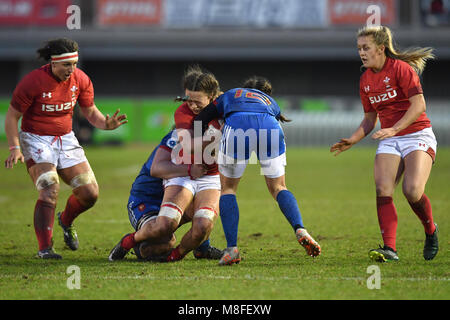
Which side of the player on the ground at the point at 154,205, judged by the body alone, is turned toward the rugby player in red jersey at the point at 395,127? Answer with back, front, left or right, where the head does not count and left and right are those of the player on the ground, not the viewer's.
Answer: front

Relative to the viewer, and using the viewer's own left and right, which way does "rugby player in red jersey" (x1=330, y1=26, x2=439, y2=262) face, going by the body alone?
facing the viewer and to the left of the viewer

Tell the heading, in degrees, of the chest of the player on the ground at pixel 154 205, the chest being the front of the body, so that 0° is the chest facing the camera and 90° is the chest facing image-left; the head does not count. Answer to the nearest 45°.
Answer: approximately 270°

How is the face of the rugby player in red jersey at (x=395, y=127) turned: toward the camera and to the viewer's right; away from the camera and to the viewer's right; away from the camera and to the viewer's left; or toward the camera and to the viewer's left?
toward the camera and to the viewer's left

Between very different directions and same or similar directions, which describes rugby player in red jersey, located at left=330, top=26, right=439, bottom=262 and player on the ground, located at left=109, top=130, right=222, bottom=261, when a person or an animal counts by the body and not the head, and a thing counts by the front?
very different directions

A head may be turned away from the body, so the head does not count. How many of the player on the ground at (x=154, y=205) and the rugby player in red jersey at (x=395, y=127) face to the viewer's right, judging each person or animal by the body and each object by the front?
1

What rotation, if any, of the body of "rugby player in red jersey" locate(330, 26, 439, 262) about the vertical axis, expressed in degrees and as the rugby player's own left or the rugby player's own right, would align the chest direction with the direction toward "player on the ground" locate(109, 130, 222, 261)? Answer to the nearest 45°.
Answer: approximately 45° to the rugby player's own right

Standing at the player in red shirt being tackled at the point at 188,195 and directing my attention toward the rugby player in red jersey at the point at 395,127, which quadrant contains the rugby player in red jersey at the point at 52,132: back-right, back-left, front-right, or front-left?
back-left

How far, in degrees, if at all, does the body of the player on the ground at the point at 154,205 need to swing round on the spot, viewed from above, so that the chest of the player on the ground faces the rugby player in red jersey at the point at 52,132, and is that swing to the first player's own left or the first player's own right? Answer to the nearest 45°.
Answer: approximately 135° to the first player's own left

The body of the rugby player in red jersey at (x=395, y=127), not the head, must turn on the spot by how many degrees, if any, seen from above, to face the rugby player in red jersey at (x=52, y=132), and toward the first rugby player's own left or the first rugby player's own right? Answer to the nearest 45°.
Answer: approximately 45° to the first rugby player's own right

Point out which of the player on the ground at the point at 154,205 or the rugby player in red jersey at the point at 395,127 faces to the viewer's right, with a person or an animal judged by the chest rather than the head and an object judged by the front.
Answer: the player on the ground
